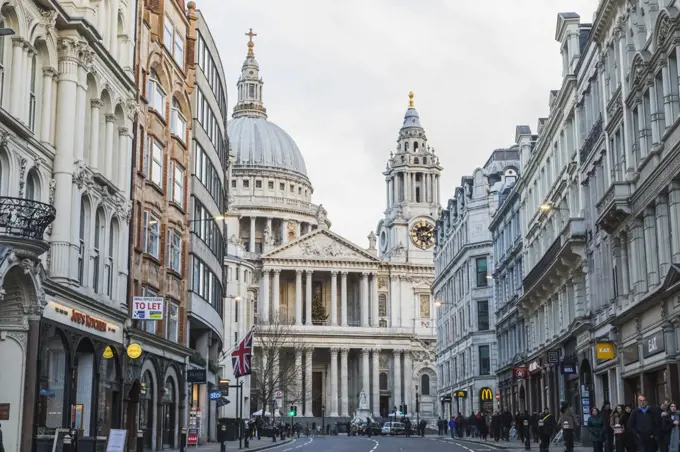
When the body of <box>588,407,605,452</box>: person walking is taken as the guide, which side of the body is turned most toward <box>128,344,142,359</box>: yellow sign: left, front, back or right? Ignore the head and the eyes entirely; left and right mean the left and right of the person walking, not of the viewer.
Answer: right

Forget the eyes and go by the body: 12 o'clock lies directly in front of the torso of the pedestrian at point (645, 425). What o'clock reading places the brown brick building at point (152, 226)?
The brown brick building is roughly at 4 o'clock from the pedestrian.

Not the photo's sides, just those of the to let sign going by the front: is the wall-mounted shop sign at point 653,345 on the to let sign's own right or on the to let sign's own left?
on the to let sign's own left

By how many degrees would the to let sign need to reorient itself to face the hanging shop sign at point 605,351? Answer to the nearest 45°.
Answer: approximately 90° to its left

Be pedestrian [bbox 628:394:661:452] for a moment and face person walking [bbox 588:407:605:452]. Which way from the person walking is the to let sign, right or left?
left

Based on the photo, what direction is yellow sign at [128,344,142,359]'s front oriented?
toward the camera

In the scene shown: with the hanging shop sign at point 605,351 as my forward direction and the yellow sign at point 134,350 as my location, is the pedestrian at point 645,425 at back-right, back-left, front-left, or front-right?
front-right

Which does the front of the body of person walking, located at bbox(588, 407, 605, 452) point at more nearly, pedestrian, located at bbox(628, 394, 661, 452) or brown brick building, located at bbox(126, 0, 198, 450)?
the pedestrian

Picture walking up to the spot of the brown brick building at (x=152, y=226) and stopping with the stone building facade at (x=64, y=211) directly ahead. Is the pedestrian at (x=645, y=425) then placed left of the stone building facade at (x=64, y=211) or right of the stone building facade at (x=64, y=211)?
left

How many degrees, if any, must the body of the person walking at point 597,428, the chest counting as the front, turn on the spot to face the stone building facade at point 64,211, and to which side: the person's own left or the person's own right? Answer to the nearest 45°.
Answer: approximately 90° to the person's own right

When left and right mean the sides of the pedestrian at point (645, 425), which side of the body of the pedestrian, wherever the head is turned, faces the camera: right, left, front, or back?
front

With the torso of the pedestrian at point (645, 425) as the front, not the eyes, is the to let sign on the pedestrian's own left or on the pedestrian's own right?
on the pedestrian's own right
